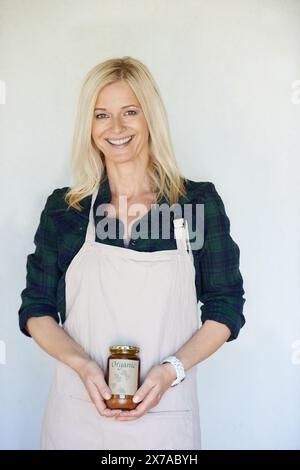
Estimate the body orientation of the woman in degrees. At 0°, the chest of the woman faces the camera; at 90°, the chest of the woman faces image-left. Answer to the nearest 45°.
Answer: approximately 0°
